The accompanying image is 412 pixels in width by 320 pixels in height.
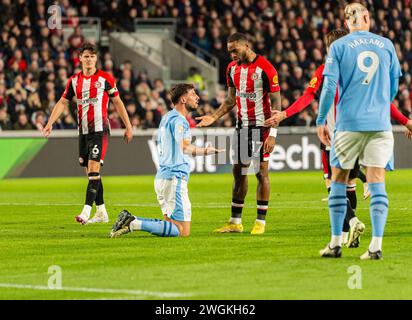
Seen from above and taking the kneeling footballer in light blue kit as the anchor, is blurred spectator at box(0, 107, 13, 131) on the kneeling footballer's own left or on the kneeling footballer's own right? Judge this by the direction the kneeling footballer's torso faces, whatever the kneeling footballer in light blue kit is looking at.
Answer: on the kneeling footballer's own left

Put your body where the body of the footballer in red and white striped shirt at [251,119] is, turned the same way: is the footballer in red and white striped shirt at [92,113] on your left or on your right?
on your right

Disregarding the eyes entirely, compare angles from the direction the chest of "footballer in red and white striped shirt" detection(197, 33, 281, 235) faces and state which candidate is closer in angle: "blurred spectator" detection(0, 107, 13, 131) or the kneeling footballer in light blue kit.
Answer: the kneeling footballer in light blue kit

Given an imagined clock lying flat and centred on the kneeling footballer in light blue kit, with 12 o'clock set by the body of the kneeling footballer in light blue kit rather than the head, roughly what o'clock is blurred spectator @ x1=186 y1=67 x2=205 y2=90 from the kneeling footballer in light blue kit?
The blurred spectator is roughly at 9 o'clock from the kneeling footballer in light blue kit.

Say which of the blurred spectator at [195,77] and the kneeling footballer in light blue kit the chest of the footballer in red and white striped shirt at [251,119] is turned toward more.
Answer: the kneeling footballer in light blue kit

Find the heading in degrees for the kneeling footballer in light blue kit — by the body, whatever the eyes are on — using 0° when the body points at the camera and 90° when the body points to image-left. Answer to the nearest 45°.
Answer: approximately 270°

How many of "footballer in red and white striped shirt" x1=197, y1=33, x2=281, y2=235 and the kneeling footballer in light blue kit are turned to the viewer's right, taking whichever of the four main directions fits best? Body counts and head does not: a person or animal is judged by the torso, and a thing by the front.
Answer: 1

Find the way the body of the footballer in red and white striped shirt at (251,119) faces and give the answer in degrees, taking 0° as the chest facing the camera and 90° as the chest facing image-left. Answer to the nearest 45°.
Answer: approximately 45°

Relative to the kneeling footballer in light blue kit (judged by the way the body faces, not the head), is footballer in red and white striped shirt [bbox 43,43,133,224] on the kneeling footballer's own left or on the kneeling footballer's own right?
on the kneeling footballer's own left
